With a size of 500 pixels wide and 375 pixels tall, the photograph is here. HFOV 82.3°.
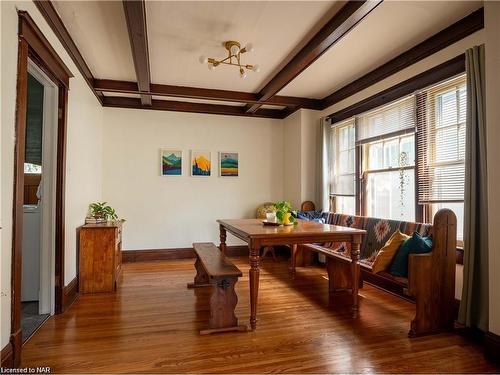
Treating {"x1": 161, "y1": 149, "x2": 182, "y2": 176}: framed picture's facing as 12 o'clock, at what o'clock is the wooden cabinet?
The wooden cabinet is roughly at 1 o'clock from the framed picture.

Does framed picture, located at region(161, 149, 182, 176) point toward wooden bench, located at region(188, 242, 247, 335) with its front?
yes

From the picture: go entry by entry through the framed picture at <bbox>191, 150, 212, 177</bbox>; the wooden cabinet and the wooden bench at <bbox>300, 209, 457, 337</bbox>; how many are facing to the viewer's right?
1

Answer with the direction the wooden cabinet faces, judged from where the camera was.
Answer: facing to the right of the viewer

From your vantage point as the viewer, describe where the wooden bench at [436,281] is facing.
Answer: facing the viewer and to the left of the viewer

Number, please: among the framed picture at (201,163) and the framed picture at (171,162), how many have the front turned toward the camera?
2

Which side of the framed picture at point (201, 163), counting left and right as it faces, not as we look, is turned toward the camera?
front

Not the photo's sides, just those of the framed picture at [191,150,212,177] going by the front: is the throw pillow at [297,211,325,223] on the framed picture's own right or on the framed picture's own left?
on the framed picture's own left

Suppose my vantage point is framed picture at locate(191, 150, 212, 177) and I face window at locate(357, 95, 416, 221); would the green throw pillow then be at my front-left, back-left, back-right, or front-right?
front-right

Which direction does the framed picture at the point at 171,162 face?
toward the camera

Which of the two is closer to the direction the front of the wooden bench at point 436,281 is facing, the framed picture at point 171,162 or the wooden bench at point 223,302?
the wooden bench

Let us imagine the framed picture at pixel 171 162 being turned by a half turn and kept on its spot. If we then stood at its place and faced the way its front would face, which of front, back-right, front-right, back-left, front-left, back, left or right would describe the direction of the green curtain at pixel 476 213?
back-right

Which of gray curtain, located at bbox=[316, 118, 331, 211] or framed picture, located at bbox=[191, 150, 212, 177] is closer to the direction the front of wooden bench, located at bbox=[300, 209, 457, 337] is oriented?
the framed picture

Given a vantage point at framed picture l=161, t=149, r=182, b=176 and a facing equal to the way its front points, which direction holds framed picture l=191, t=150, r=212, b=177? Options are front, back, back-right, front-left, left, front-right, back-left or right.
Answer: left
